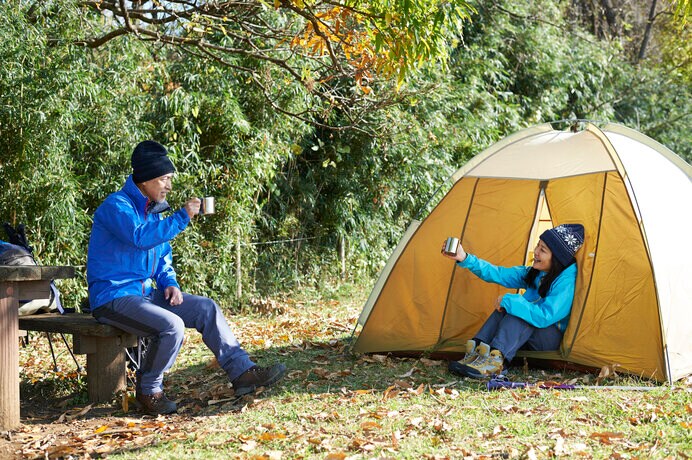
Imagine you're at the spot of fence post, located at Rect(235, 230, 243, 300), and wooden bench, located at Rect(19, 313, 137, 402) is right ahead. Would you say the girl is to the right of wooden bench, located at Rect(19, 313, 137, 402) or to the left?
left

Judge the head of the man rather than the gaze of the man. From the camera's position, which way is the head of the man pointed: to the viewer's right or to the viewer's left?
to the viewer's right

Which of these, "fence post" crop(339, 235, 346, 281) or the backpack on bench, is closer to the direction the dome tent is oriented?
the backpack on bench

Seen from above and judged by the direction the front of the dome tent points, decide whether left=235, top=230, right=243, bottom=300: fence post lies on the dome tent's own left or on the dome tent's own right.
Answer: on the dome tent's own right

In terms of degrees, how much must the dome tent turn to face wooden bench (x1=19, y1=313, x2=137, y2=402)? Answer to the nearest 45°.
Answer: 0° — it already faces it

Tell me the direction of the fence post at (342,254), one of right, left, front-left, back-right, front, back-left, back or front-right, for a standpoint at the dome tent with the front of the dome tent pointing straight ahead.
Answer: right

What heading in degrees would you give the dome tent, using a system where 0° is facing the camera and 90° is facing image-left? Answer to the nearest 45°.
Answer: approximately 45°

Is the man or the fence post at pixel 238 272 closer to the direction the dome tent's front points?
the man
